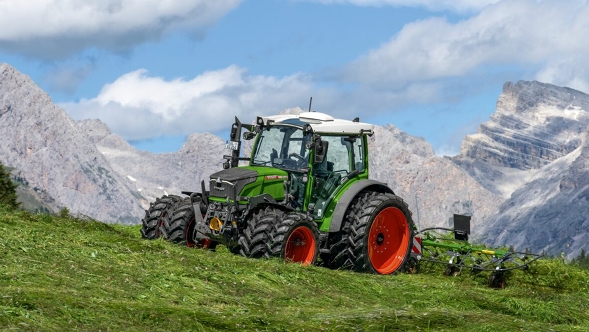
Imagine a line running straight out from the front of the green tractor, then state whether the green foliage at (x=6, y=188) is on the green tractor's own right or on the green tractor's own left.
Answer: on the green tractor's own right

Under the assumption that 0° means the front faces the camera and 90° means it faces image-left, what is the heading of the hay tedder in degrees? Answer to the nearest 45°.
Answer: approximately 45°

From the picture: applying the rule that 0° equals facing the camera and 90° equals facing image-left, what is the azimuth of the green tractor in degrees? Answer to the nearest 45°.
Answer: approximately 45°

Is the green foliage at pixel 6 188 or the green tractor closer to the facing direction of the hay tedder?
the green tractor

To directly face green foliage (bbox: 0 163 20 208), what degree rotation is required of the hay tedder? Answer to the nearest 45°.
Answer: approximately 90° to its right
